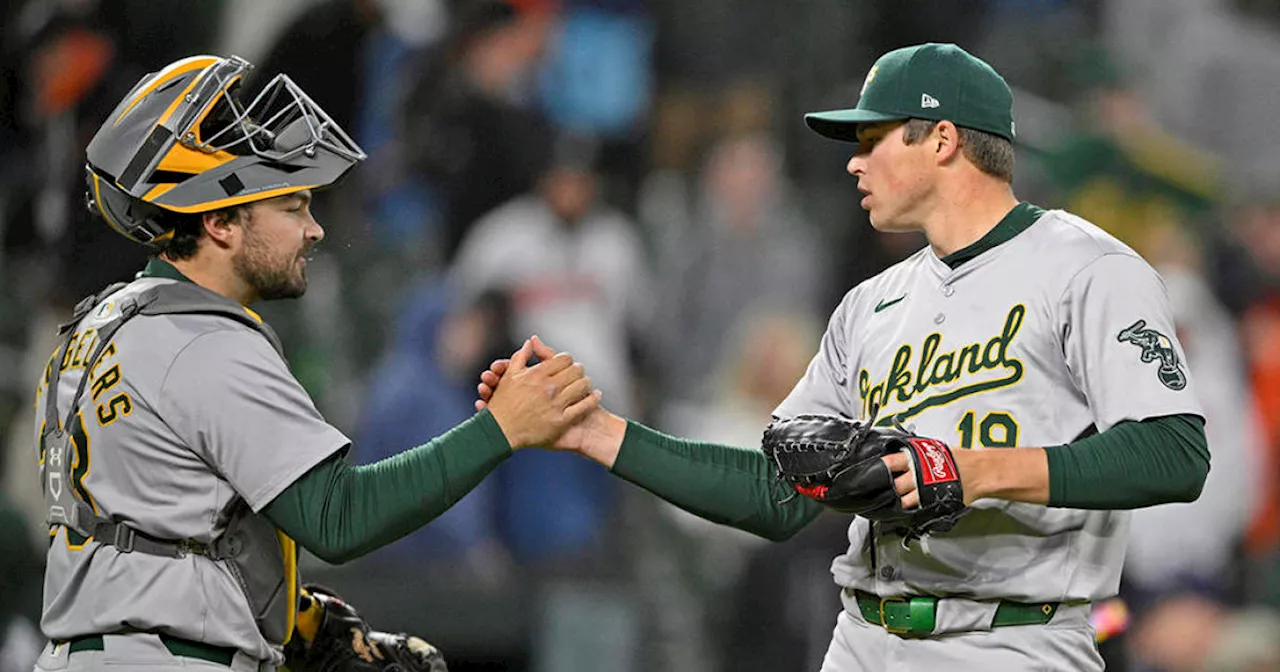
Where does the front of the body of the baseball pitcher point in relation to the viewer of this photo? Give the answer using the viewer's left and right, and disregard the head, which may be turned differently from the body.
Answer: facing the viewer and to the left of the viewer

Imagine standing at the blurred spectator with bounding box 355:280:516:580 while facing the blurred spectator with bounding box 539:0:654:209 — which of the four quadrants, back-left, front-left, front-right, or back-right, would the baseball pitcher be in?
back-right

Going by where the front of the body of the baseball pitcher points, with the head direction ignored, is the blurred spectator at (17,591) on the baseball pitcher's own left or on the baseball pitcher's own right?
on the baseball pitcher's own right

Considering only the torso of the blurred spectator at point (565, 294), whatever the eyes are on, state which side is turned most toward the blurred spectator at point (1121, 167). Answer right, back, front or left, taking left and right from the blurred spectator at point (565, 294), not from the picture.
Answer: left

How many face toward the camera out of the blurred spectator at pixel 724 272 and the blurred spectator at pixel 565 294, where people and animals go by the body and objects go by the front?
2

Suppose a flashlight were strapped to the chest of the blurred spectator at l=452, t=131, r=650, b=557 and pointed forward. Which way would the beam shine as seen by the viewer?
toward the camera

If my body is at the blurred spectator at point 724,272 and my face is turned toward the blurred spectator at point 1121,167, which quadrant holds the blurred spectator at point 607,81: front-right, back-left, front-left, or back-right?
back-left

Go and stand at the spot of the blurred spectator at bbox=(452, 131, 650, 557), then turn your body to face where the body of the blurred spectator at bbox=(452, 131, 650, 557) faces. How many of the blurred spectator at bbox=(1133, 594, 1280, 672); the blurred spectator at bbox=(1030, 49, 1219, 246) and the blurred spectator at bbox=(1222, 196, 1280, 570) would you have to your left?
3

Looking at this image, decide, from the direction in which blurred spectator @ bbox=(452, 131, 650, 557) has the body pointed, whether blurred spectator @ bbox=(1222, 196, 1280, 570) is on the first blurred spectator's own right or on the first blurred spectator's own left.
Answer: on the first blurred spectator's own left

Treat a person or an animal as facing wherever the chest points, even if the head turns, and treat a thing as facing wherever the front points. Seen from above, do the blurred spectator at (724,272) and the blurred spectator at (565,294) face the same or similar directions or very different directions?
same or similar directions
